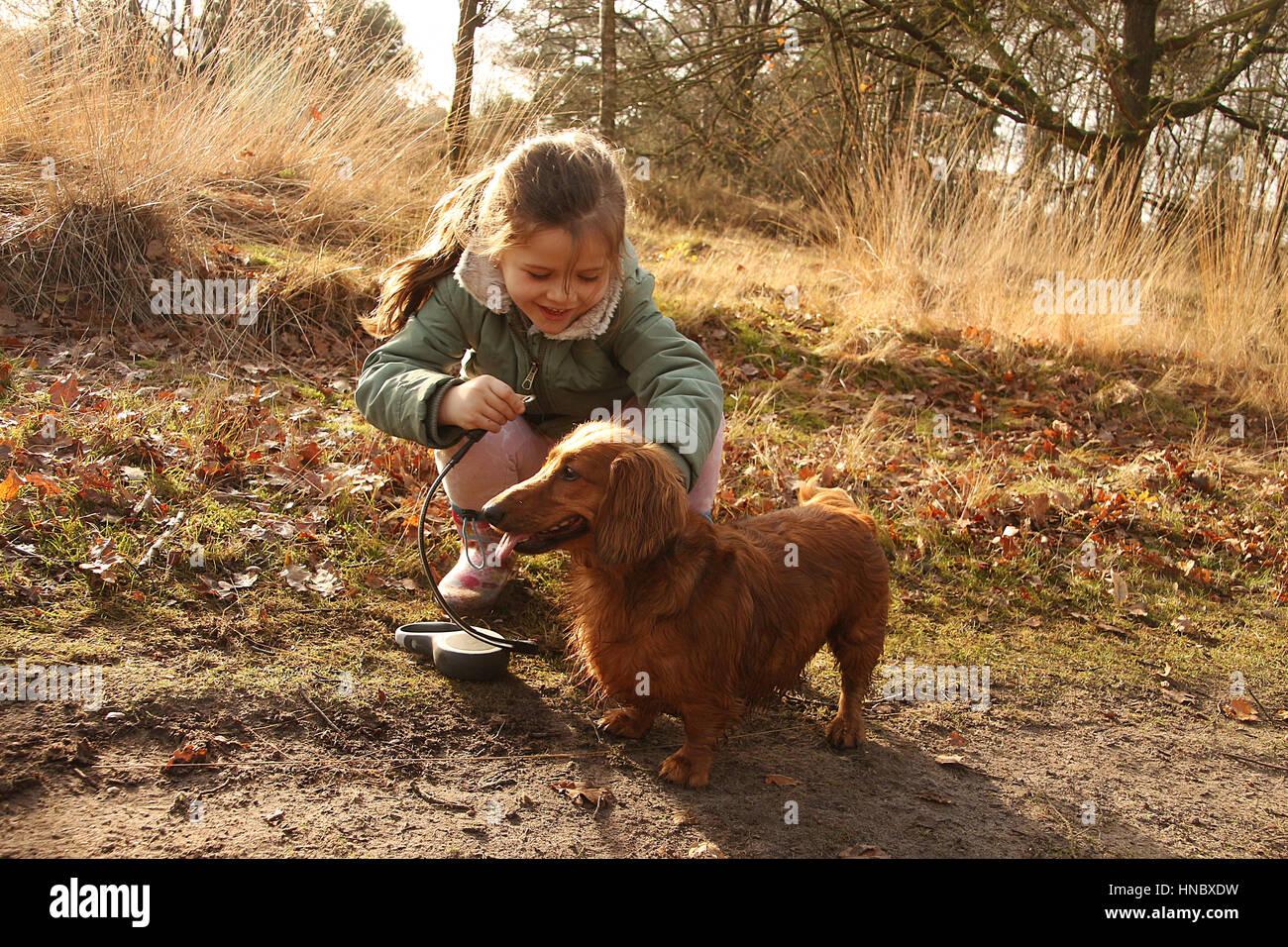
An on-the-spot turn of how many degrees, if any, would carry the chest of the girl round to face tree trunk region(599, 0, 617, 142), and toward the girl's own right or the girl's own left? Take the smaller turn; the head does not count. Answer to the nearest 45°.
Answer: approximately 180°

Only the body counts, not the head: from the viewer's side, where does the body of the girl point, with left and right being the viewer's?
facing the viewer

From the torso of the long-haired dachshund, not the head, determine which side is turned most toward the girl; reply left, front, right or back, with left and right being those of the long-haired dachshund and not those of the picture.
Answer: right

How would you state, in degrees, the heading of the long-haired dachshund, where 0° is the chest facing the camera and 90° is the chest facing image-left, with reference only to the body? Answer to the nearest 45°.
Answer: approximately 45°

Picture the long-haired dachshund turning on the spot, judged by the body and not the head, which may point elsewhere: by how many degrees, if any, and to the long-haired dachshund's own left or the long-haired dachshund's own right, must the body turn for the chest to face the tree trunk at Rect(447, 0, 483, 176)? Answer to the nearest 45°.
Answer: approximately 135° to the long-haired dachshund's own right

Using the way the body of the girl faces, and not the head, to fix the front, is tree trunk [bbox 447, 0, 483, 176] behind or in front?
behind

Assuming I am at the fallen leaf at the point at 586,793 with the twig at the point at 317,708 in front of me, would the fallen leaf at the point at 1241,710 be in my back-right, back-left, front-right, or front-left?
back-right

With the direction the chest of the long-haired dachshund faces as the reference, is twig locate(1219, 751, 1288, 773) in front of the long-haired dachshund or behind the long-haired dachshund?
behind

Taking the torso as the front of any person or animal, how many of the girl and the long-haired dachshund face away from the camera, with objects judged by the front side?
0

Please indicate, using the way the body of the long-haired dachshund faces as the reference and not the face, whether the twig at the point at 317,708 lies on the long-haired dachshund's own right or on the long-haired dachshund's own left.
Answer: on the long-haired dachshund's own right

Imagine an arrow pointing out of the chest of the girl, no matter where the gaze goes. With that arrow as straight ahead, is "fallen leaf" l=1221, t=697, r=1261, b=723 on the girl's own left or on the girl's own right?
on the girl's own left

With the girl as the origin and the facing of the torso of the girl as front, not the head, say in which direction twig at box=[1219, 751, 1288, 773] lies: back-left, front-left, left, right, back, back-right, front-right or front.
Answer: left
